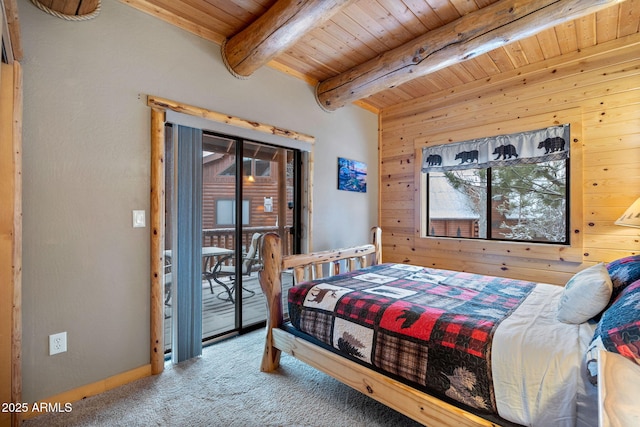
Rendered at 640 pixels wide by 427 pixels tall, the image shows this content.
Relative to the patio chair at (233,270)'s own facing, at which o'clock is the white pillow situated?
The white pillow is roughly at 8 o'clock from the patio chair.

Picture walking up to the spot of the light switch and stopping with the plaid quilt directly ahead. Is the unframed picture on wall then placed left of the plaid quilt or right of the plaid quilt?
left

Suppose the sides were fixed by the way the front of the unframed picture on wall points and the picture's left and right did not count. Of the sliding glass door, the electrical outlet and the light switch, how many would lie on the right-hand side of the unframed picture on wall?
3

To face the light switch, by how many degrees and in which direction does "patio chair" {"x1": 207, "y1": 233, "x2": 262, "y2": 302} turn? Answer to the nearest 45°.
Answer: approximately 45° to its left

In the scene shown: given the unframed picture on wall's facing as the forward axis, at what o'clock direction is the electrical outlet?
The electrical outlet is roughly at 3 o'clock from the unframed picture on wall.

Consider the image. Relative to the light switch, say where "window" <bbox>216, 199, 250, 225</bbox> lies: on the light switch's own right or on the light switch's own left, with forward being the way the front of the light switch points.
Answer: on the light switch's own left

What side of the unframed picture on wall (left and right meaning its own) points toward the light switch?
right

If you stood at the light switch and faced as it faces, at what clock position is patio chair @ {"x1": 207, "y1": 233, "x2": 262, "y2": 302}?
The patio chair is roughly at 8 o'clock from the light switch.

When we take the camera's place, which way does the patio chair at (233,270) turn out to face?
facing to the left of the viewer

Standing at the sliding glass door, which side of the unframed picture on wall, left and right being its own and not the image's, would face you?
right

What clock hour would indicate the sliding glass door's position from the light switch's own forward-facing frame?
The sliding glass door is roughly at 8 o'clock from the light switch.

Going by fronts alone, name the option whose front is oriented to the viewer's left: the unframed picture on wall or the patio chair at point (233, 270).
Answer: the patio chair

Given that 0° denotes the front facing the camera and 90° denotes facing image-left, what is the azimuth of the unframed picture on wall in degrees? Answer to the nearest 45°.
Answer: approximately 315°

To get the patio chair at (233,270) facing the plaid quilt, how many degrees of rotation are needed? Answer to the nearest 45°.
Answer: approximately 135° to its left

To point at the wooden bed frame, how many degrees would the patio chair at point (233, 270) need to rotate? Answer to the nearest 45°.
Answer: approximately 135° to its left

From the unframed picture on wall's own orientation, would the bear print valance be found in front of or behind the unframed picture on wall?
in front

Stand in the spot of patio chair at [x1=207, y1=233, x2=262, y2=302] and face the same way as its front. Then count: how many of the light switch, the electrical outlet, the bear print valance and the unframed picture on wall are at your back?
2
